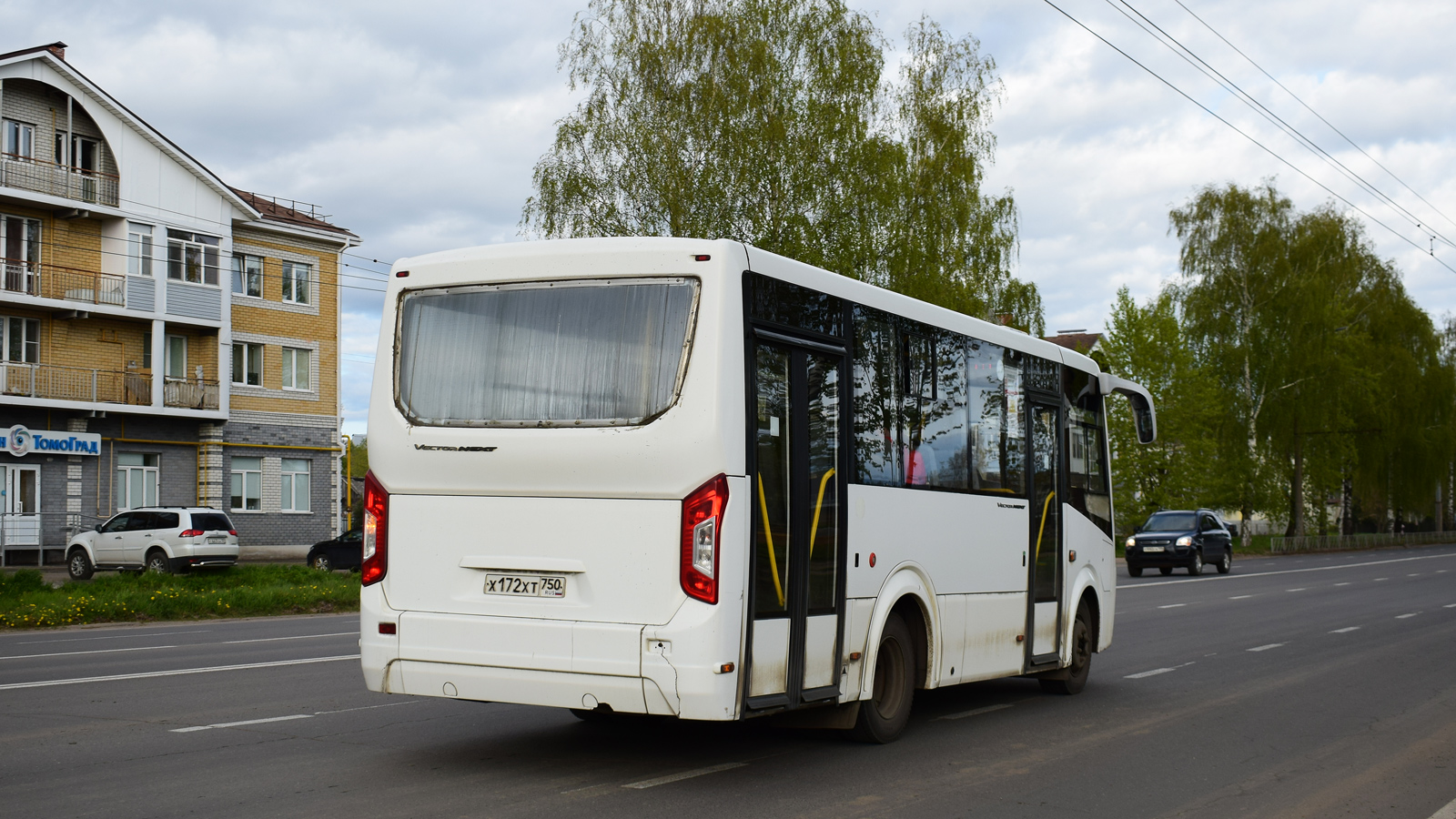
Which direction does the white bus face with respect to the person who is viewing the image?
facing away from the viewer and to the right of the viewer

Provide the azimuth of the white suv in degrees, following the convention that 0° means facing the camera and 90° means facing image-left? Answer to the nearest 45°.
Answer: approximately 135°

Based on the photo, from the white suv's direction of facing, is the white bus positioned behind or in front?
behind

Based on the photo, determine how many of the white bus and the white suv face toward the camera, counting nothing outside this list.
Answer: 0

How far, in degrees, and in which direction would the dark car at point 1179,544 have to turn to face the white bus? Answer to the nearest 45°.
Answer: approximately 45° to its left

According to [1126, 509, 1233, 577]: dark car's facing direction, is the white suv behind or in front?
in front

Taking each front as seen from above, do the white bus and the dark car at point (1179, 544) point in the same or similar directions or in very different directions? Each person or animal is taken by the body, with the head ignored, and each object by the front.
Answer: very different directions

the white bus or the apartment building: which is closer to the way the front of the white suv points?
the apartment building

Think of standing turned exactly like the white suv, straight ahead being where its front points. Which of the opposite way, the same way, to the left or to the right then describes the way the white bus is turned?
to the right

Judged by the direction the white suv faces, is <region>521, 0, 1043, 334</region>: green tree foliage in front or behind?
behind

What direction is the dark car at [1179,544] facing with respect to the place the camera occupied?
facing the viewer and to the left of the viewer

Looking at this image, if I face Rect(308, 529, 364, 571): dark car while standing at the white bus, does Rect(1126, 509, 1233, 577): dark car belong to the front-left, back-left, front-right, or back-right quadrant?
front-right

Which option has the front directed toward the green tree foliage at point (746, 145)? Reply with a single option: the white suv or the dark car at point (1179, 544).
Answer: the dark car
